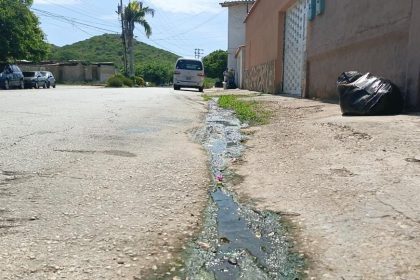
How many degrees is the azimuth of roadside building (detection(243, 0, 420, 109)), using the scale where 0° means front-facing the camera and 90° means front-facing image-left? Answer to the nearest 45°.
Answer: approximately 45°

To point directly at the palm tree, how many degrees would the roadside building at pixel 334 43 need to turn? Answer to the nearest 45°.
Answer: approximately 90° to its right

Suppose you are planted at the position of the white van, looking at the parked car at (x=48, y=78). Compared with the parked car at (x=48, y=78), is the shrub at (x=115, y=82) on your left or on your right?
right

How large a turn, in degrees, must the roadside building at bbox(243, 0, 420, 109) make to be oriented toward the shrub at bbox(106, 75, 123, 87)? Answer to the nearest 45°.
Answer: approximately 90° to its right

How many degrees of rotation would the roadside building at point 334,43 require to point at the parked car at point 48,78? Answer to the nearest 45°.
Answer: approximately 90° to its right

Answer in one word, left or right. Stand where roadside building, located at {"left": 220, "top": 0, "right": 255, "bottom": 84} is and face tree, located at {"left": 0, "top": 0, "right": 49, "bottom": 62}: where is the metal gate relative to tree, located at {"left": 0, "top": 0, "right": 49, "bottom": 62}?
left

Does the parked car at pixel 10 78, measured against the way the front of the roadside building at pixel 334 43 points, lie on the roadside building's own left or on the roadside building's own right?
on the roadside building's own right
